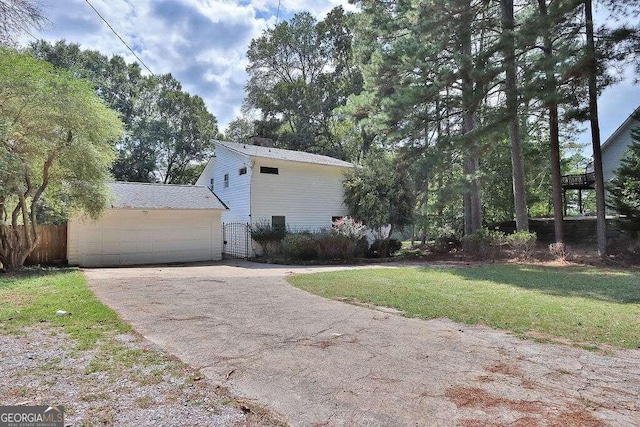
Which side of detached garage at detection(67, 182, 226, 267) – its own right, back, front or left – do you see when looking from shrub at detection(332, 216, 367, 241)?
left

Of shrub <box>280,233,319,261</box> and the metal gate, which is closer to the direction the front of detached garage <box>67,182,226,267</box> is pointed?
the shrub

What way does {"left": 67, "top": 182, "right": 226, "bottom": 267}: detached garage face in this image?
toward the camera

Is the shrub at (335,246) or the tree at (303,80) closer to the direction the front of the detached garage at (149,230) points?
the shrub

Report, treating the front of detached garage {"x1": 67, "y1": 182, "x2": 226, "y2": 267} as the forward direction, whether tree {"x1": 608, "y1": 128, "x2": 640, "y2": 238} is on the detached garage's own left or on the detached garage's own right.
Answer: on the detached garage's own left

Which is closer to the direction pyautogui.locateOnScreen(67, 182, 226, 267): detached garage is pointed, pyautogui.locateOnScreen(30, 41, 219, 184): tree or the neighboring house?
the neighboring house

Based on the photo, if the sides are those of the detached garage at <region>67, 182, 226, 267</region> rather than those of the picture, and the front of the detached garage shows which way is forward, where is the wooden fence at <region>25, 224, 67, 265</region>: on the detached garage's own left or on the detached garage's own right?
on the detached garage's own right

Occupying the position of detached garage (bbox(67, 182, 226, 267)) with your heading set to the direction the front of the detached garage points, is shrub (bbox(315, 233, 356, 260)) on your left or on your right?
on your left

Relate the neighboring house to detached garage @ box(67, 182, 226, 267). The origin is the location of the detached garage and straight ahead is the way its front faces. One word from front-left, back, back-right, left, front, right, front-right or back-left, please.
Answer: left

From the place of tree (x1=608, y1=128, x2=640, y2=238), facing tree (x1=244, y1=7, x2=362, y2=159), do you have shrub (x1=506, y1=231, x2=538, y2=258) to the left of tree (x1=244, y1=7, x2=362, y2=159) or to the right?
left

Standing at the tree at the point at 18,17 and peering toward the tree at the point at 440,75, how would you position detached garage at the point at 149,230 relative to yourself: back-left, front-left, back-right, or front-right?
front-left

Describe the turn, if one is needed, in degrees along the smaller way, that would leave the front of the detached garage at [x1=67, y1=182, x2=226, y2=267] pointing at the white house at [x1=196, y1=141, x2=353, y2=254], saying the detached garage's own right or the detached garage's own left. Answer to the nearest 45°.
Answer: approximately 90° to the detached garage's own left
